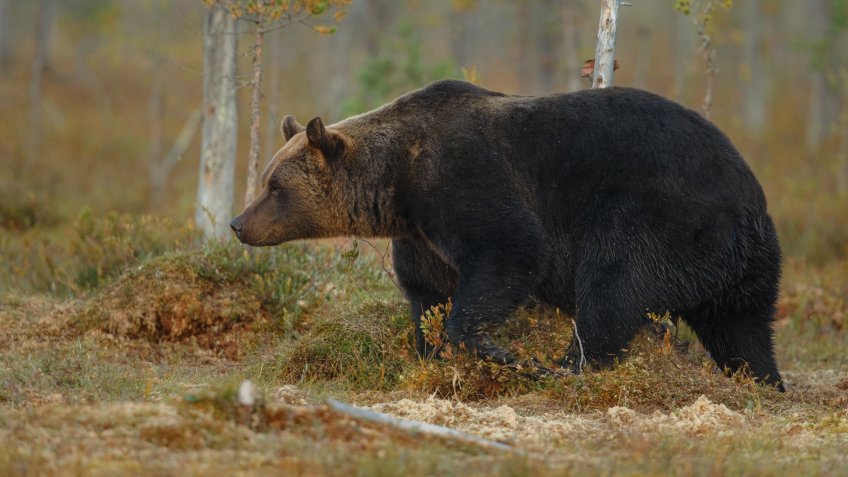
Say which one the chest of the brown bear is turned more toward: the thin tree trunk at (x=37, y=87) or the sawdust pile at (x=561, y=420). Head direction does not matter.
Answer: the thin tree trunk

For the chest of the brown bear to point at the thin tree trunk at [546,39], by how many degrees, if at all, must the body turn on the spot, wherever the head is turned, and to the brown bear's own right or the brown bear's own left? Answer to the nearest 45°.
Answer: approximately 90° to the brown bear's own right

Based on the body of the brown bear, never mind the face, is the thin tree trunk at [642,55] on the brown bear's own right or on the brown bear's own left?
on the brown bear's own right

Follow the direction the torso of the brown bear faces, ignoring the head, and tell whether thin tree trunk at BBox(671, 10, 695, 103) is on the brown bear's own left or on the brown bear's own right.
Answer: on the brown bear's own right

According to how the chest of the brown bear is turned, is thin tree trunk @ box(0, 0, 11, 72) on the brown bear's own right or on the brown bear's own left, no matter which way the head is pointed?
on the brown bear's own right

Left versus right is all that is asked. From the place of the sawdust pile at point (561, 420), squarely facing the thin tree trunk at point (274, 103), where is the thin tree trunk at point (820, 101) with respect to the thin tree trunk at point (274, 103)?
right

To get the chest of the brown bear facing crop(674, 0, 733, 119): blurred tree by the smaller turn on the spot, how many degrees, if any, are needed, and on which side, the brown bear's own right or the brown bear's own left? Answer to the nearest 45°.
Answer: approximately 90° to the brown bear's own right

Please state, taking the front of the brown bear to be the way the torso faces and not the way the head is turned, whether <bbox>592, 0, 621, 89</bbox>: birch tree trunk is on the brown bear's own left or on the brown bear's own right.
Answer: on the brown bear's own right

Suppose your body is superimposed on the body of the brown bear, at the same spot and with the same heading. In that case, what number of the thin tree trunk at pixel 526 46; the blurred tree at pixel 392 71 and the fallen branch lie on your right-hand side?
2

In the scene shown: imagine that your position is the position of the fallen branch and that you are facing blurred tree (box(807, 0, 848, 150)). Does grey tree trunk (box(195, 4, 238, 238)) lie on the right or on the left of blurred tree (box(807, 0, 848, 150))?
left

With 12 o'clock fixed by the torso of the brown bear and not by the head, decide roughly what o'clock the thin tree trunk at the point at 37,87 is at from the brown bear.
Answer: The thin tree trunk is roughly at 2 o'clock from the brown bear.

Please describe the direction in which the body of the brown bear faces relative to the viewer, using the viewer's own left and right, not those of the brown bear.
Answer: facing to the left of the viewer

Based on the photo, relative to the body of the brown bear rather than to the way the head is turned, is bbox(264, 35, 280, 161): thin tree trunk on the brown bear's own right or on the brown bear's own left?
on the brown bear's own right
